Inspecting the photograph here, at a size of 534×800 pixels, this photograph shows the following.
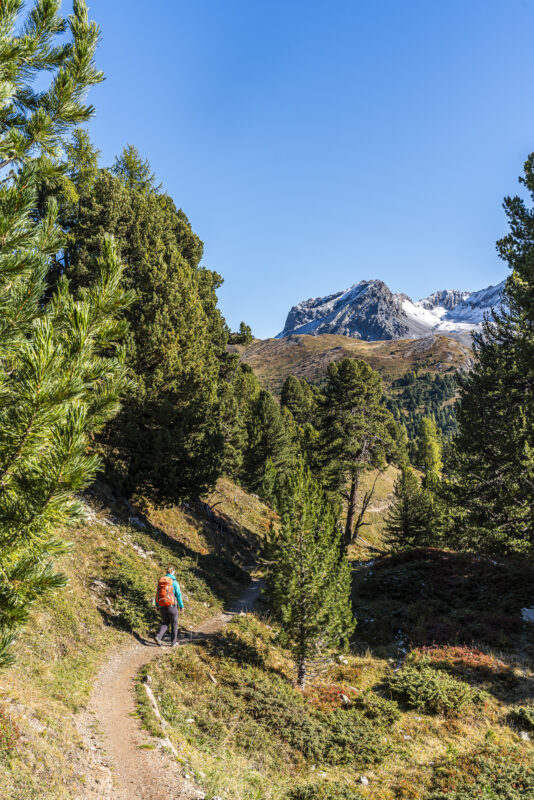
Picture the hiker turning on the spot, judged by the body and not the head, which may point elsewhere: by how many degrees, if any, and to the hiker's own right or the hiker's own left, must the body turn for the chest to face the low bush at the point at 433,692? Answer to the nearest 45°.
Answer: approximately 45° to the hiker's own right

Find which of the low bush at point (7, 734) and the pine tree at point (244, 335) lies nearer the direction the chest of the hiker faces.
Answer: the pine tree

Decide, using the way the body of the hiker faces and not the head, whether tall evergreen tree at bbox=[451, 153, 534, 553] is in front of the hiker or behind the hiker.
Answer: in front

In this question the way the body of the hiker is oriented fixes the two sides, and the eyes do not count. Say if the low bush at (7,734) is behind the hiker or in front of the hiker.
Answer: behind

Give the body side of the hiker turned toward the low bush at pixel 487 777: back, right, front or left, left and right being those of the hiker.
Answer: right

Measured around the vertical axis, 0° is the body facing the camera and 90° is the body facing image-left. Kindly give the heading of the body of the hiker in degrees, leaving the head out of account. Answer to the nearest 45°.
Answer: approximately 225°

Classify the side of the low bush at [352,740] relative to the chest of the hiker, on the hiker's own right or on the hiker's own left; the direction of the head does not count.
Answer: on the hiker's own right
